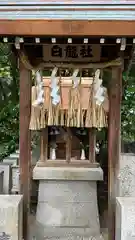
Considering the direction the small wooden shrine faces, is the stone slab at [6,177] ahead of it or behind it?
behind

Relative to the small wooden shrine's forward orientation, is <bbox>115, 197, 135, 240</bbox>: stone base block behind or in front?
in front

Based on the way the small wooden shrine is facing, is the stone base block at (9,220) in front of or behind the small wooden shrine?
in front

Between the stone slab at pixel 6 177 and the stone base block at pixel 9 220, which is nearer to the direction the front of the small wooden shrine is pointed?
the stone base block

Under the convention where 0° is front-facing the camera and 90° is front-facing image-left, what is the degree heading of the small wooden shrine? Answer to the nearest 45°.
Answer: approximately 0°
